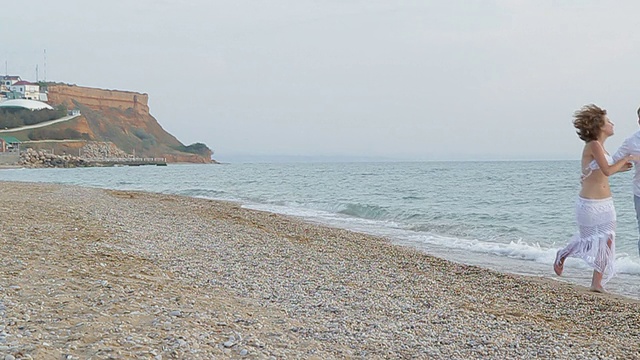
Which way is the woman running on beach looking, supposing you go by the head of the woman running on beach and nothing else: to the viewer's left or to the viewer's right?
to the viewer's right

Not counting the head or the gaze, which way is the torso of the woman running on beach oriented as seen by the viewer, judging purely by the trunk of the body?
to the viewer's right
